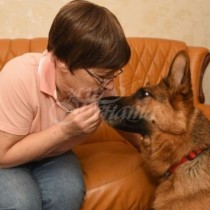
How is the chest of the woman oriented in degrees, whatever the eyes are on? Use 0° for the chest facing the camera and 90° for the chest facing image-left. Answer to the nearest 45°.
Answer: approximately 315°

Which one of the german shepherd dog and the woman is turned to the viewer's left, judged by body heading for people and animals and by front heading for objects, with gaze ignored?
the german shepherd dog

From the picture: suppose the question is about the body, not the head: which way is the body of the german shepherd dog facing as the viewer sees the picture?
to the viewer's left

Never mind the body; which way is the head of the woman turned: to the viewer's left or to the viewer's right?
to the viewer's right

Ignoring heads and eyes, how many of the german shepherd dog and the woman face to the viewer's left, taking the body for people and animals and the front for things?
1
